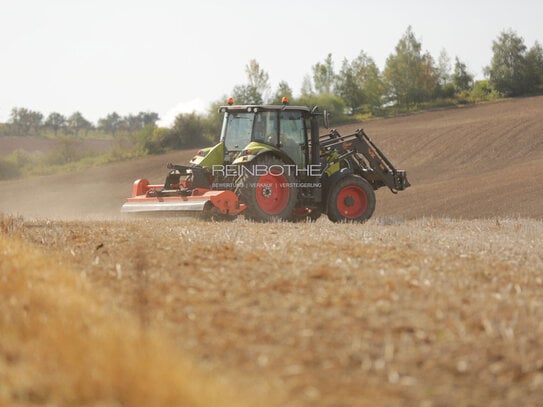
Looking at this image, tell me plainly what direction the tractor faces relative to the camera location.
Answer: facing away from the viewer and to the right of the viewer

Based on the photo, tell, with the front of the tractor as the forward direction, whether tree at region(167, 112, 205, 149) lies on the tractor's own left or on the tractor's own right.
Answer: on the tractor's own left
